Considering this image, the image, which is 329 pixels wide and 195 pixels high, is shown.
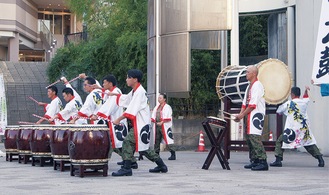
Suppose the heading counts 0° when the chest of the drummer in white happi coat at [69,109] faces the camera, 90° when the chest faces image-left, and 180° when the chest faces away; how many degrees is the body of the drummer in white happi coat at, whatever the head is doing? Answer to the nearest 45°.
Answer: approximately 90°

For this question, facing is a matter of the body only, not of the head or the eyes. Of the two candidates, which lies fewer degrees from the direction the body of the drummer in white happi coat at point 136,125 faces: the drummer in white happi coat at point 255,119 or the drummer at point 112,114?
the drummer

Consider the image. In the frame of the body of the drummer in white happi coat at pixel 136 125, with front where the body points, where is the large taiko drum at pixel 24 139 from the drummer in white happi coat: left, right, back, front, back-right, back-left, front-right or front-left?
front-right

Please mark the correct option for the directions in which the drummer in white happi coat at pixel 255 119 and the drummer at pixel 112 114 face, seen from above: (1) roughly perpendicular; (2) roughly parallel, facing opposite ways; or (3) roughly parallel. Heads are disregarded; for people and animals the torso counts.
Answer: roughly parallel

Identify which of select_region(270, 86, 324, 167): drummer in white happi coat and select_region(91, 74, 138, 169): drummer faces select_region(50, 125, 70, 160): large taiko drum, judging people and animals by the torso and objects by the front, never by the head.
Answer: the drummer

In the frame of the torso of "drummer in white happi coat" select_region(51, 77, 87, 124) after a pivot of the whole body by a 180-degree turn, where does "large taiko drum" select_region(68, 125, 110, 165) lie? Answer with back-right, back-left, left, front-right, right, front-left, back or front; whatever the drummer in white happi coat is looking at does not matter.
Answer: right

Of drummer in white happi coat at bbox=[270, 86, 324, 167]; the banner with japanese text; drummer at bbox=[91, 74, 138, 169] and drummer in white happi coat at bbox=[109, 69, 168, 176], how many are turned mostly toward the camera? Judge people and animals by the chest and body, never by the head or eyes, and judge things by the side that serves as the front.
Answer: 1

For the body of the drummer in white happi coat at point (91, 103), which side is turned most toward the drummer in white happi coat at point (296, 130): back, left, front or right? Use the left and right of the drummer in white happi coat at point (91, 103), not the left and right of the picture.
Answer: back

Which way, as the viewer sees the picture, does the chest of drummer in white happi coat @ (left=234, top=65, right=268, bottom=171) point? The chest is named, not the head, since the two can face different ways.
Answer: to the viewer's left

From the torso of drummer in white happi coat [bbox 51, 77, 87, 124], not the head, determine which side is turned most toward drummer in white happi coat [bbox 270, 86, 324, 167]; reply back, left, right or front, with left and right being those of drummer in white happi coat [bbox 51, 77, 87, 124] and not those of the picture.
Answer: back

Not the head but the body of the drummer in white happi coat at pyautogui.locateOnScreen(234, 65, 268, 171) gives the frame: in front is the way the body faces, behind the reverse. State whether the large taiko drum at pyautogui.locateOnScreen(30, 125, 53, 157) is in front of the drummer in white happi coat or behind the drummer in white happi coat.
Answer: in front

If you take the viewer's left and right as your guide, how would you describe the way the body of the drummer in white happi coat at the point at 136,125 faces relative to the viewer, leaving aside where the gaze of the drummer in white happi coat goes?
facing to the left of the viewer

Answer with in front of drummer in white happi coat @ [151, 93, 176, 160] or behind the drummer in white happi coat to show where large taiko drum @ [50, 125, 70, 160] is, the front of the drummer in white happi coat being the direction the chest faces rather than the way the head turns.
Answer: in front

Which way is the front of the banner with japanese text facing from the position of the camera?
facing the viewer

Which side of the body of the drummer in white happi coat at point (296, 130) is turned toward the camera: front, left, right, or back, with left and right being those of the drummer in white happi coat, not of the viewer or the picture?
back
